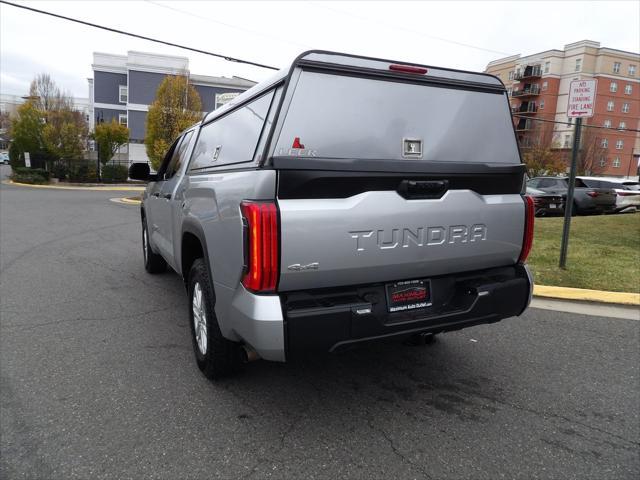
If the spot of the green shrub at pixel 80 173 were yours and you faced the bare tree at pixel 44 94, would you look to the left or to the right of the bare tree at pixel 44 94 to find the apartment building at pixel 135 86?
right

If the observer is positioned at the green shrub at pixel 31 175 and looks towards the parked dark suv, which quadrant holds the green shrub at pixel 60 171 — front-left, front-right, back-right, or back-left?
front-left

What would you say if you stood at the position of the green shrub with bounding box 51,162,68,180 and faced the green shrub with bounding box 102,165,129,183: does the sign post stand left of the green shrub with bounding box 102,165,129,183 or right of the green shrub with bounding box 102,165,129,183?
right

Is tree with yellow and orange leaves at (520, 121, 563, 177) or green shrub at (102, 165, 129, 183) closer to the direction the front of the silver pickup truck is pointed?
the green shrub

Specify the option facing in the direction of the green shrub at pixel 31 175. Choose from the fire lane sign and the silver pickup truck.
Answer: the silver pickup truck

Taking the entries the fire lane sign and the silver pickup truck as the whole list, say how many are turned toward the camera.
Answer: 1

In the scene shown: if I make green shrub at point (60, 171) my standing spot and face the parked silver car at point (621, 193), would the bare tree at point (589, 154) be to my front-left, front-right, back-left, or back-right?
front-left

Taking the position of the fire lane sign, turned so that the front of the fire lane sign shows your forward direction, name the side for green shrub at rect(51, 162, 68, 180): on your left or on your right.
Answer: on your right

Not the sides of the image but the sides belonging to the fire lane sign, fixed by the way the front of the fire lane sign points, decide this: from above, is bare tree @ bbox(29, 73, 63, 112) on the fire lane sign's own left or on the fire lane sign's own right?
on the fire lane sign's own right

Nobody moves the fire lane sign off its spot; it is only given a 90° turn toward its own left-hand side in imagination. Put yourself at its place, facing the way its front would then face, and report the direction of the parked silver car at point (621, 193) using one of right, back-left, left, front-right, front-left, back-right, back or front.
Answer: left

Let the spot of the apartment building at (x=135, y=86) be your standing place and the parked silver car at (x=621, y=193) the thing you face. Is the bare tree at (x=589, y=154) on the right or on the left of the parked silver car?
left

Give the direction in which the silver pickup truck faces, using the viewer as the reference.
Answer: facing away from the viewer and to the left of the viewer

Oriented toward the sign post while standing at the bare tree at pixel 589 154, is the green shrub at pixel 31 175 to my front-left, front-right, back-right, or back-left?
front-right

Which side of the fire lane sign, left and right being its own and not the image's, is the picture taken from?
front

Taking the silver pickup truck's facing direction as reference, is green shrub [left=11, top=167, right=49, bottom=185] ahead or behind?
ahead

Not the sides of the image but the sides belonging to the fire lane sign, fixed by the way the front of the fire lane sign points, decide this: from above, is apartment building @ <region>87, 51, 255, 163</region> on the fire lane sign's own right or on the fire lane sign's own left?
on the fire lane sign's own right

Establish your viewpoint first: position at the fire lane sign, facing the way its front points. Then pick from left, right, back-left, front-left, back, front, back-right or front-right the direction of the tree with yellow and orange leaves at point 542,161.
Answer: back

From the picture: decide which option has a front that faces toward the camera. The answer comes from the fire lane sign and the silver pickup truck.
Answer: the fire lane sign

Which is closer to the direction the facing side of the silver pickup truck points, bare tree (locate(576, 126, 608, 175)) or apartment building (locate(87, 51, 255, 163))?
the apartment building
